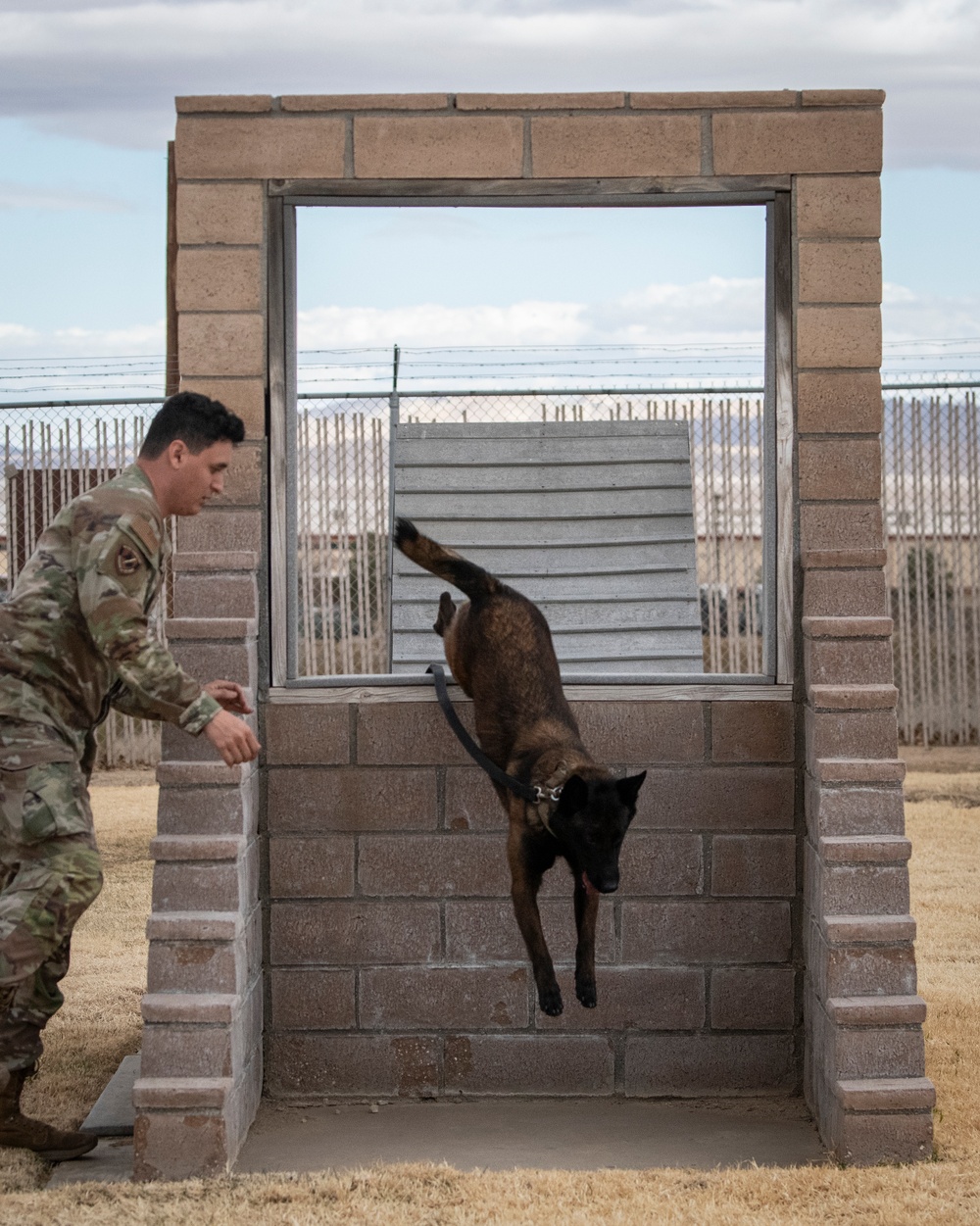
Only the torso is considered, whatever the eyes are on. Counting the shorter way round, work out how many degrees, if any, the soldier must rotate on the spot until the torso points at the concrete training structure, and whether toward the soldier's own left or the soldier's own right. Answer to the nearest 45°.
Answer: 0° — they already face it

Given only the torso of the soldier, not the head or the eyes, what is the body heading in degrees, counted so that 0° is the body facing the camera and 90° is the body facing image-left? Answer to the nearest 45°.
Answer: approximately 270°

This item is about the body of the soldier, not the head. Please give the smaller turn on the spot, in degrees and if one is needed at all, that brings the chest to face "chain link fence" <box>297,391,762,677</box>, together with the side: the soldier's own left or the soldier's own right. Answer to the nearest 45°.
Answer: approximately 90° to the soldier's own left

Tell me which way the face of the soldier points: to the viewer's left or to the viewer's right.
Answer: to the viewer's right

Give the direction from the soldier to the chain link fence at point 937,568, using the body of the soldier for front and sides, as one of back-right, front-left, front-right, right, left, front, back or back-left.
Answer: front-left

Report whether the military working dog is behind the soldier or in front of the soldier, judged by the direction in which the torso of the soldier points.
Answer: in front

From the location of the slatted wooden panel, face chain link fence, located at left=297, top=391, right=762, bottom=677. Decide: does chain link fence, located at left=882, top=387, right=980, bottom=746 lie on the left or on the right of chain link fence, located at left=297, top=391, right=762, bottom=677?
right
